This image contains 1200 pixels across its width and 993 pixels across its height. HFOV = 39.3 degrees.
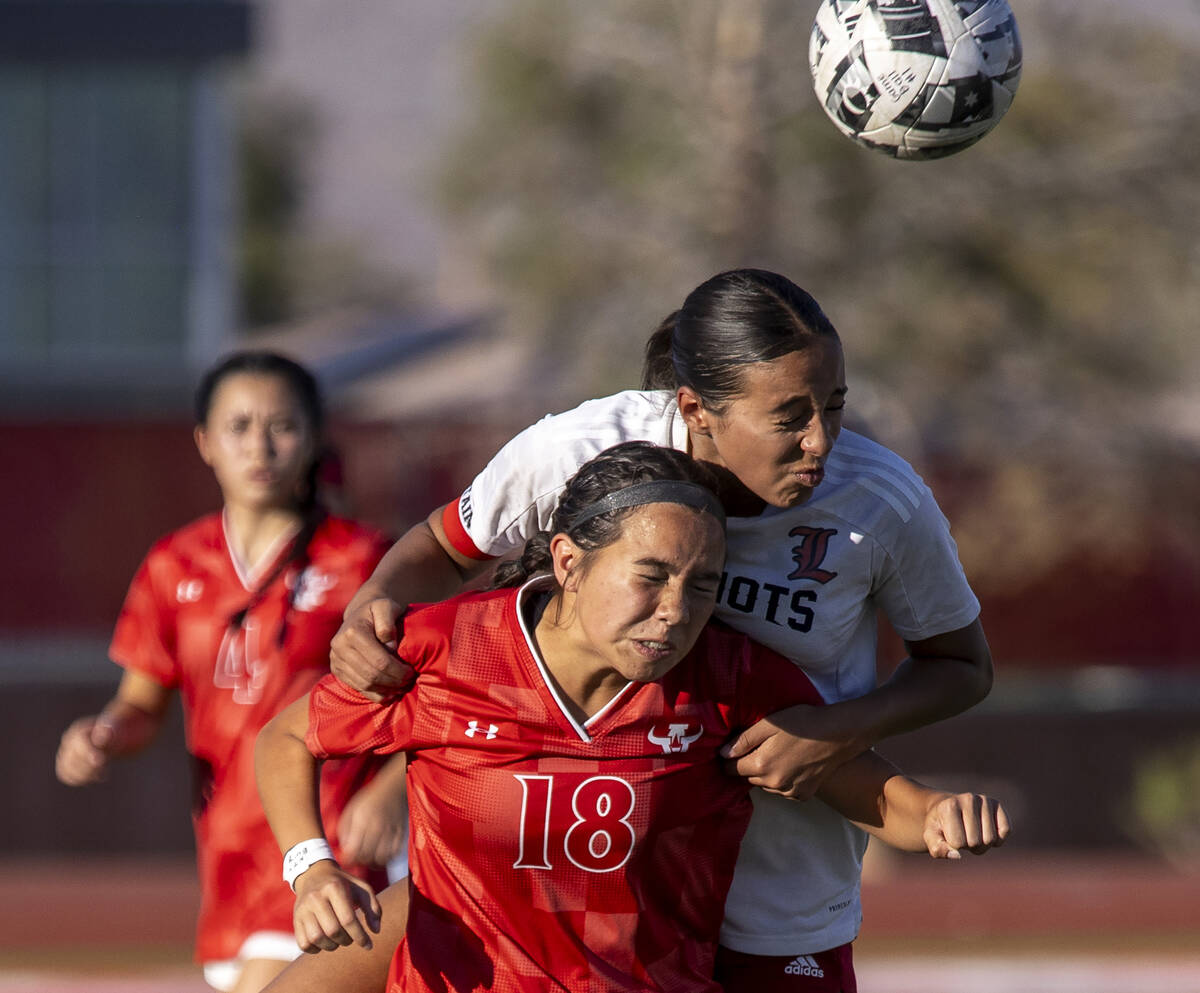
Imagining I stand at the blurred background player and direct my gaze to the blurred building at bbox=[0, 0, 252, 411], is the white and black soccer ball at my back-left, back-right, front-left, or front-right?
back-right

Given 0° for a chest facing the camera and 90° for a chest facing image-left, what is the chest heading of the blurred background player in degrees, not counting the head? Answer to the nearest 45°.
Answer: approximately 0°

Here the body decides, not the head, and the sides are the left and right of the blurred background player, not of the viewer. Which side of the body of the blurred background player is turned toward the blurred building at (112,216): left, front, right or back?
back

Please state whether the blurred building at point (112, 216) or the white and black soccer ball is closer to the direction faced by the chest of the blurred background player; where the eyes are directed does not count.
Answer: the white and black soccer ball
